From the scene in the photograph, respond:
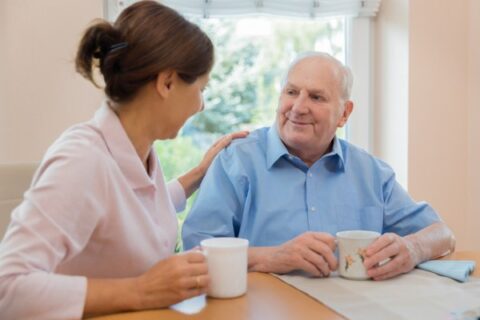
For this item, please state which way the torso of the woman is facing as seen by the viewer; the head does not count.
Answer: to the viewer's right

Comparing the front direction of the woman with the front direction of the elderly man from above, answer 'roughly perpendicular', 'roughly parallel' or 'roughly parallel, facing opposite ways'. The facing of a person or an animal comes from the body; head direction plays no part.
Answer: roughly perpendicular

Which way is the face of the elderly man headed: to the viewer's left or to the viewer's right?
to the viewer's left

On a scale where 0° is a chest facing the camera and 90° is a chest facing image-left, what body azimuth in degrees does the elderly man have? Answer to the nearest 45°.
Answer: approximately 0°

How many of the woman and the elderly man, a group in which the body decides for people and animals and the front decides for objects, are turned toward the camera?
1

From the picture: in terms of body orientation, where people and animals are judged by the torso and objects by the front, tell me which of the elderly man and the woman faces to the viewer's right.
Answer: the woman

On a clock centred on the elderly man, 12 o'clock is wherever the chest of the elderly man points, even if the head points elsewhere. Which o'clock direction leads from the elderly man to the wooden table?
The wooden table is roughly at 12 o'clock from the elderly man.

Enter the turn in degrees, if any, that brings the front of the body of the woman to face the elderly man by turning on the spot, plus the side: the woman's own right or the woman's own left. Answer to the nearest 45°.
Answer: approximately 45° to the woman's own left

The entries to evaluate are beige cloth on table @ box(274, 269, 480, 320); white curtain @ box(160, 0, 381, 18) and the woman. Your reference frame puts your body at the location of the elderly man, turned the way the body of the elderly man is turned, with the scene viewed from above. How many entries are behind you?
1
